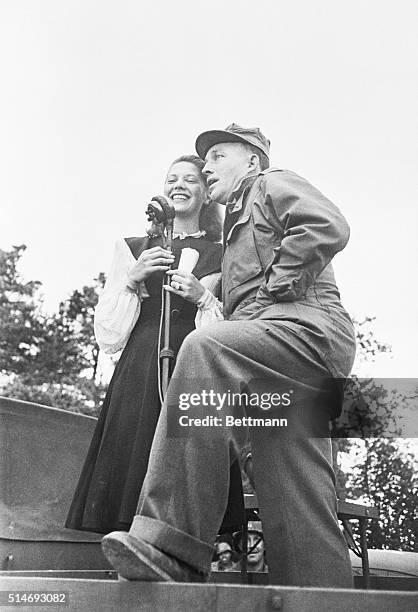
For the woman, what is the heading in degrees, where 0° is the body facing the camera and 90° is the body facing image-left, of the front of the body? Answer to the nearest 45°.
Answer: approximately 0°

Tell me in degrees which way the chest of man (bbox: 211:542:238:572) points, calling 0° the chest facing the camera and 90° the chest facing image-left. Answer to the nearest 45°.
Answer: approximately 0°

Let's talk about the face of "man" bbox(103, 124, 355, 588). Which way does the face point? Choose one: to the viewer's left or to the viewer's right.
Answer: to the viewer's left

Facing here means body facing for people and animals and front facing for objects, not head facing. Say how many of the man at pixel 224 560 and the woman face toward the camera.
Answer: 2

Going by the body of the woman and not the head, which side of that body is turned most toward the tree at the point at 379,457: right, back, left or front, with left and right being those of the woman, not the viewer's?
back

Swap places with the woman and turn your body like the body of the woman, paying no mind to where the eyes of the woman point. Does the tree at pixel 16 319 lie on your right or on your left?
on your right
